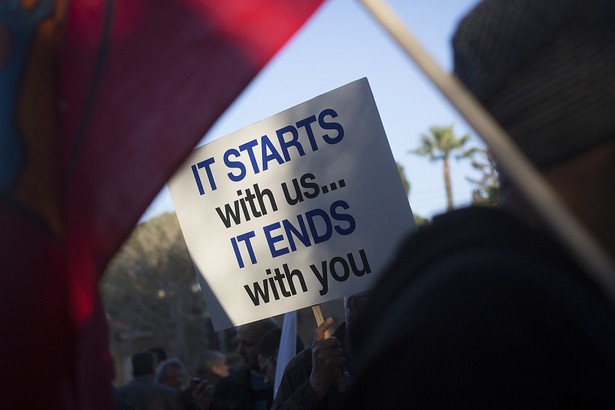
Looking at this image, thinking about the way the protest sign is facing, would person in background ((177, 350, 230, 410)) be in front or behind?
behind

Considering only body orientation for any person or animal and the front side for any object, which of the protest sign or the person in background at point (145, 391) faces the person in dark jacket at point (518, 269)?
the protest sign

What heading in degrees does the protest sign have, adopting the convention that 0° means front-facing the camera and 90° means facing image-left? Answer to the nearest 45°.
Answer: approximately 0°
